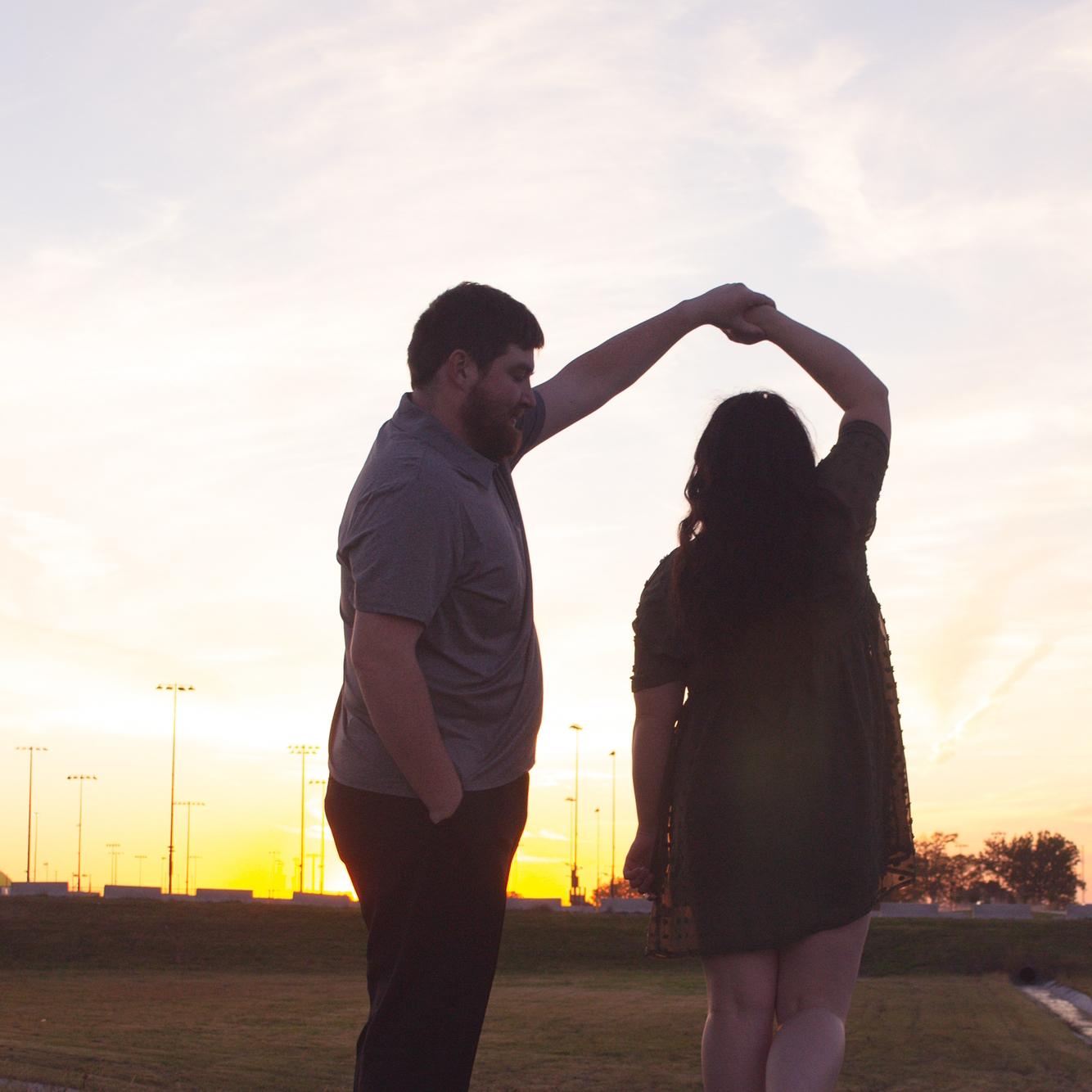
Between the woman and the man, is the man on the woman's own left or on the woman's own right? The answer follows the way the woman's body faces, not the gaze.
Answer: on the woman's own left

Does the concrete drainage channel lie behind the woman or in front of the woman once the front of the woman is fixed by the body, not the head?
in front

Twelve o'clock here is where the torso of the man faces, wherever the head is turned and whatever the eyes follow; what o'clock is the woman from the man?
The woman is roughly at 11 o'clock from the man.

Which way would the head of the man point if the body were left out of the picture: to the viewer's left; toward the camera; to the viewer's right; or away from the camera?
to the viewer's right

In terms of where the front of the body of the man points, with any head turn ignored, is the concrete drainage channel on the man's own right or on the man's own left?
on the man's own left

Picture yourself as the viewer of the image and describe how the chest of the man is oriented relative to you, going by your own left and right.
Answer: facing to the right of the viewer

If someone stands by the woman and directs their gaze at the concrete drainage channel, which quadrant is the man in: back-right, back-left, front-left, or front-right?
back-left

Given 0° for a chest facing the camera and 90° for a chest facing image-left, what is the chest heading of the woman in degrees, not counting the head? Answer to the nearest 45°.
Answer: approximately 180°

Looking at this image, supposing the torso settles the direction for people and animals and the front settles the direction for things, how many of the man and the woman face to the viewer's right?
1

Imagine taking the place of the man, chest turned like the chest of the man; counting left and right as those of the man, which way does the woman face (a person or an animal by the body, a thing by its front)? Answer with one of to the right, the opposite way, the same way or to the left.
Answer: to the left
